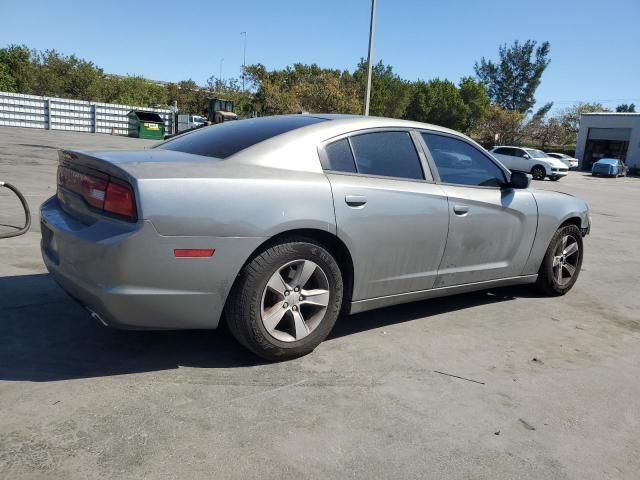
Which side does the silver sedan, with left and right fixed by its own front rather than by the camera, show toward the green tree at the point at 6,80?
left

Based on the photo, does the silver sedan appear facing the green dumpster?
no

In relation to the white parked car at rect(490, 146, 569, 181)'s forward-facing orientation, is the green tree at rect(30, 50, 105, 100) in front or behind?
behind

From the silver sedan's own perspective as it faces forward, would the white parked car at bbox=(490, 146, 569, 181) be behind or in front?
in front

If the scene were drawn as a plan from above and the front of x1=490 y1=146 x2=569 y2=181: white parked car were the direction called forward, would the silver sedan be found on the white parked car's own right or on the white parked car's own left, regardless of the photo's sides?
on the white parked car's own right

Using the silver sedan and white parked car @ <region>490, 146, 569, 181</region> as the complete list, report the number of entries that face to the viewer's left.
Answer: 0

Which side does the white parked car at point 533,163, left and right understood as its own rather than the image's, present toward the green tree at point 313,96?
back

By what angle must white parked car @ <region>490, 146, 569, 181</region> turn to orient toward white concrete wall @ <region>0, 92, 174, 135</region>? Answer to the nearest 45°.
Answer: approximately 135° to its right

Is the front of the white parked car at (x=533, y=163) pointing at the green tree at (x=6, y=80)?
no

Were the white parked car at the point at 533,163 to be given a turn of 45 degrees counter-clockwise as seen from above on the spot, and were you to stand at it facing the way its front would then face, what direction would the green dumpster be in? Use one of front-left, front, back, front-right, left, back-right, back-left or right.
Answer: back

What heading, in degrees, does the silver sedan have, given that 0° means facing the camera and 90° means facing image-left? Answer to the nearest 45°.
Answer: approximately 225°

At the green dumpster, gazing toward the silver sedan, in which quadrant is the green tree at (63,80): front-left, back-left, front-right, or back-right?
back-right

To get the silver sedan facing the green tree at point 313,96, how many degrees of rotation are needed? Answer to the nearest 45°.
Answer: approximately 45° to its left

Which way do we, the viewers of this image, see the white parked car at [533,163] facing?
facing the viewer and to the right of the viewer
